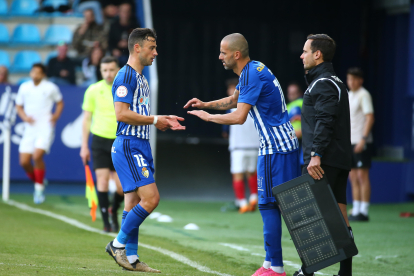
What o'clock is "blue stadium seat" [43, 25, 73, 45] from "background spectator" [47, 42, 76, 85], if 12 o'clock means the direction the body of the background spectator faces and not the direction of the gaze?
The blue stadium seat is roughly at 6 o'clock from the background spectator.

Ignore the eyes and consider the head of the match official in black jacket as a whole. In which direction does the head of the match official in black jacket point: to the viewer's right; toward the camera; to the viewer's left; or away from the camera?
to the viewer's left

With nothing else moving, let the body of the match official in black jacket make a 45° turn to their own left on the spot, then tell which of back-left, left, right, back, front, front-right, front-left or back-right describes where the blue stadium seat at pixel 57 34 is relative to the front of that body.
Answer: right

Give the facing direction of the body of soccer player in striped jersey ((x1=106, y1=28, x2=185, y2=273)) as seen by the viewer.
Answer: to the viewer's right

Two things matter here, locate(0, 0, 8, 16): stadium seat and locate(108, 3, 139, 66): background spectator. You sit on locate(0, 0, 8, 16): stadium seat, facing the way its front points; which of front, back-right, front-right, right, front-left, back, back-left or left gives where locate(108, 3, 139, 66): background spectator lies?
front-left

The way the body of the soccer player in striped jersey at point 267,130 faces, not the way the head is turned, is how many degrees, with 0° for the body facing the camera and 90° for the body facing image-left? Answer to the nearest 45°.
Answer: approximately 90°

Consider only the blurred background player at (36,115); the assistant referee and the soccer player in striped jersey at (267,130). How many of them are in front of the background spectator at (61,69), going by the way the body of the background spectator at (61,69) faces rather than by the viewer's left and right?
3

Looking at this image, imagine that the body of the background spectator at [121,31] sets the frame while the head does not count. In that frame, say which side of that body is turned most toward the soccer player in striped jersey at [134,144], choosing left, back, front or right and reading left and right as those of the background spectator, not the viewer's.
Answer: front

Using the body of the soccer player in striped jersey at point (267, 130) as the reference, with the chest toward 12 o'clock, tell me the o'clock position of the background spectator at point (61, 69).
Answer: The background spectator is roughly at 2 o'clock from the soccer player in striped jersey.

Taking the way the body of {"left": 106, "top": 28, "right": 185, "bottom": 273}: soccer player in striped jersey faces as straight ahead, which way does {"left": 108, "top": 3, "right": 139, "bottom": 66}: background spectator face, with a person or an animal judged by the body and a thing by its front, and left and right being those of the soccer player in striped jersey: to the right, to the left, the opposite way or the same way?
to the right

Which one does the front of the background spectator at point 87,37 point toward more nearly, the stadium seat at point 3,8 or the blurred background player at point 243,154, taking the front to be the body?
the blurred background player
